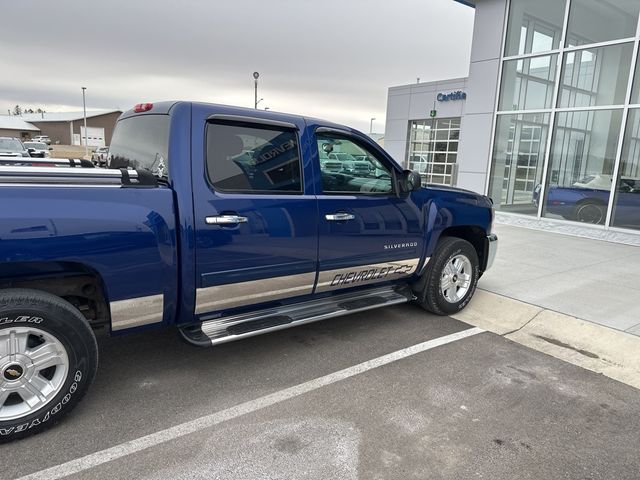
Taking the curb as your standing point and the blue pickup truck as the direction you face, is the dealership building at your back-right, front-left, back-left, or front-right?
back-right

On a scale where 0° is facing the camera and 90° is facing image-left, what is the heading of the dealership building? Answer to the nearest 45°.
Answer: approximately 45°

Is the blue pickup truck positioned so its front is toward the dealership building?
yes

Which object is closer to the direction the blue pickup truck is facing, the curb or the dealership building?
the dealership building

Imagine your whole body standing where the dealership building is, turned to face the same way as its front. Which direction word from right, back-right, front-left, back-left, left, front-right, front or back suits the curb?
front-left

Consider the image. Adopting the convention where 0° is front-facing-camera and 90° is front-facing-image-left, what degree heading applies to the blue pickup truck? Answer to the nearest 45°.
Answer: approximately 225°

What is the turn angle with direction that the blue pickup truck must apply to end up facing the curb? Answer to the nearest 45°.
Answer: approximately 45° to its right
